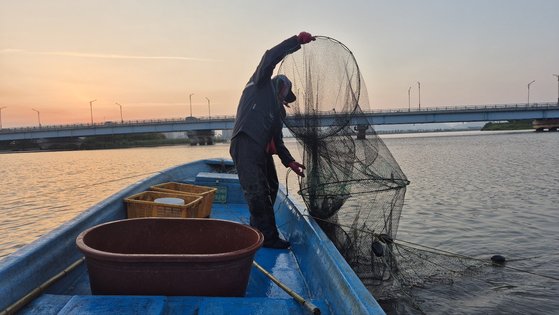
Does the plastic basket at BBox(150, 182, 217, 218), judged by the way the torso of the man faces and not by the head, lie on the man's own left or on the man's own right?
on the man's own left

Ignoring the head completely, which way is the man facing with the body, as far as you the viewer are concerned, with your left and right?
facing to the right of the viewer

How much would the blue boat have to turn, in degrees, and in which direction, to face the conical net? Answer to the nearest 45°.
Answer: approximately 45° to its right

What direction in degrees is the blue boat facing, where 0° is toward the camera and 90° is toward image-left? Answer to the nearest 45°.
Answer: approximately 180°

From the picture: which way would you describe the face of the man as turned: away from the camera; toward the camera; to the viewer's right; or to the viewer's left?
to the viewer's right
